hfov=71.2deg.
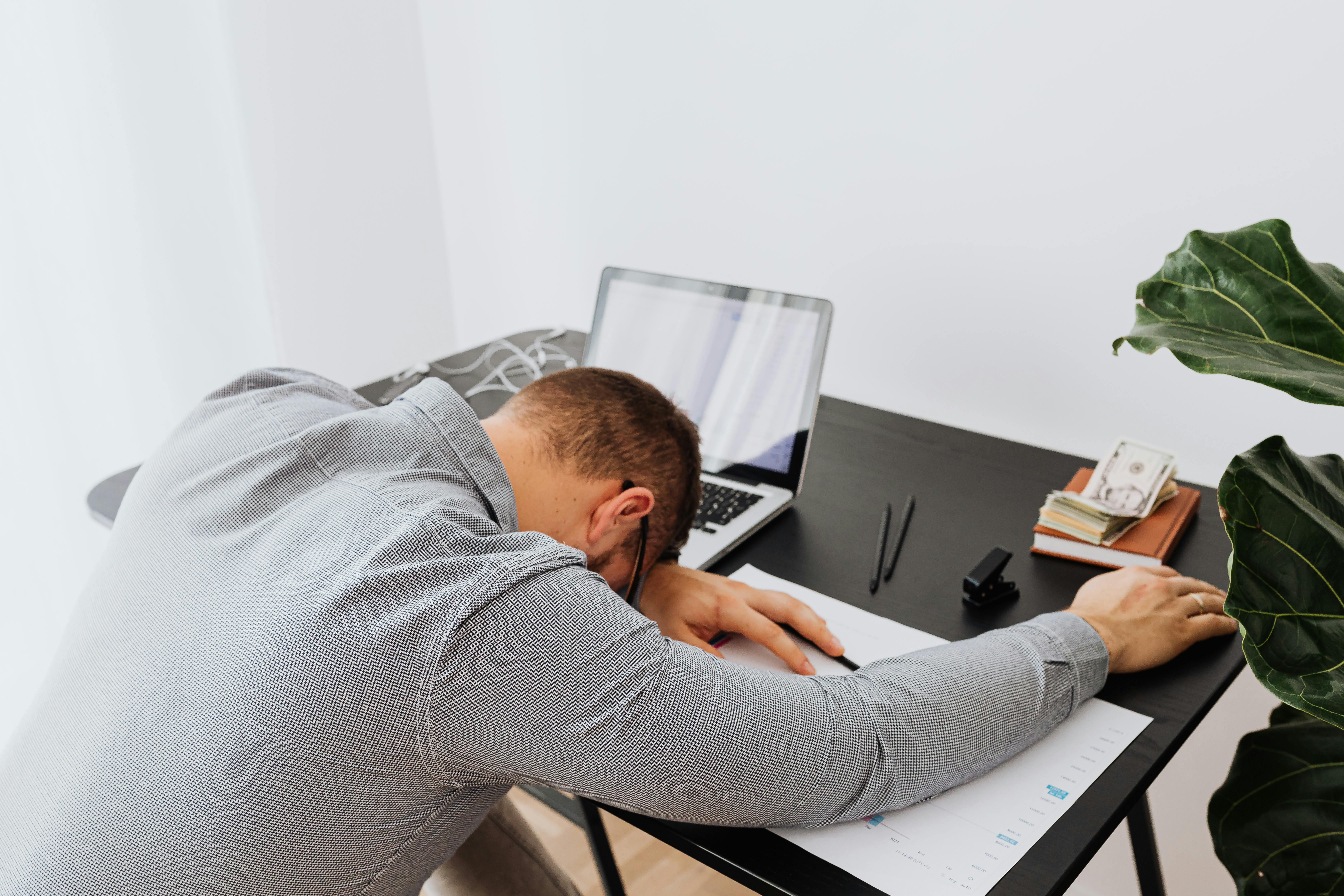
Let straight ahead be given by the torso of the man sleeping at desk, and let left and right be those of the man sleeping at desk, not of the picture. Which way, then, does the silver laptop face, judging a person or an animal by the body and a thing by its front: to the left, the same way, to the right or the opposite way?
the opposite way

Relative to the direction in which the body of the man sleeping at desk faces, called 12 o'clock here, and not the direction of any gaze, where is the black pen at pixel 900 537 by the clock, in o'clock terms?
The black pen is roughly at 12 o'clock from the man sleeping at desk.

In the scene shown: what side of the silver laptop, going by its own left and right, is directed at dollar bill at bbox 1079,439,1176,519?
left

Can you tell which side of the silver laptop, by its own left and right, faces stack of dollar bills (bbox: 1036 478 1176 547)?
left

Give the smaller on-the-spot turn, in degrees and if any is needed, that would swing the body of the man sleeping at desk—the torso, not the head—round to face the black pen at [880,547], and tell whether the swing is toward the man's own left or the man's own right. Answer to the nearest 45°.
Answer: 0° — they already face it

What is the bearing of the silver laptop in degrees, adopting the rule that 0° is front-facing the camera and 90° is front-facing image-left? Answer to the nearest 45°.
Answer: approximately 45°

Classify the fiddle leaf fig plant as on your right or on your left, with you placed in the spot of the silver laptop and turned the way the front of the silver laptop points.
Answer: on your left

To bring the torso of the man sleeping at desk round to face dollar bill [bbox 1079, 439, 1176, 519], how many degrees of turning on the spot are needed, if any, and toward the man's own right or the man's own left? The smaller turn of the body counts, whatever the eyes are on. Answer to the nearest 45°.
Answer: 0° — they already face it

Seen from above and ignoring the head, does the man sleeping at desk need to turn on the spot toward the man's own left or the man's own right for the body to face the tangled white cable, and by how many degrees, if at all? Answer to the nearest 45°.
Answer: approximately 45° to the man's own left

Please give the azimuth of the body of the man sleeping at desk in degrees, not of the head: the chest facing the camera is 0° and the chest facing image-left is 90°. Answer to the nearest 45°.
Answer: approximately 225°

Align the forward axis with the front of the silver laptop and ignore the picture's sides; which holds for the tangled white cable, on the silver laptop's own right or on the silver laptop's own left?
on the silver laptop's own right
